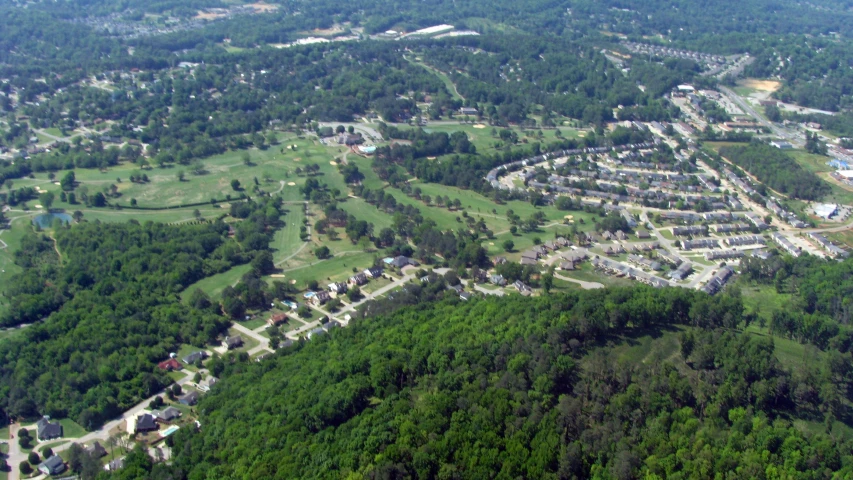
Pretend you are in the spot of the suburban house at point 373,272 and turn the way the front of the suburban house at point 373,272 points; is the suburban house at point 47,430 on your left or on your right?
on your right

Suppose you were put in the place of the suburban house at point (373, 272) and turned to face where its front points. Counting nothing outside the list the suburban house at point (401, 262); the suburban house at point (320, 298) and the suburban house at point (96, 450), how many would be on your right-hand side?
2

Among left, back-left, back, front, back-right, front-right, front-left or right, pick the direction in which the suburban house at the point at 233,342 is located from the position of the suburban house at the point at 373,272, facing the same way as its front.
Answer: right

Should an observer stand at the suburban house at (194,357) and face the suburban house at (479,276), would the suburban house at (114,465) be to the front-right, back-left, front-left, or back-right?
back-right

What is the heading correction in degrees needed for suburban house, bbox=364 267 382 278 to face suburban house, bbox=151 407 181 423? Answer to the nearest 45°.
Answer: approximately 90° to its right

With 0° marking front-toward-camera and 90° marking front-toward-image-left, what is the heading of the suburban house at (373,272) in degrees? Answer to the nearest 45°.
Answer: approximately 315°

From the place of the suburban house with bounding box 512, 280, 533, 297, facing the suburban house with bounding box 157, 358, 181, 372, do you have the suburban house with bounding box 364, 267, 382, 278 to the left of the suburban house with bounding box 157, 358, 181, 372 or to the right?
right

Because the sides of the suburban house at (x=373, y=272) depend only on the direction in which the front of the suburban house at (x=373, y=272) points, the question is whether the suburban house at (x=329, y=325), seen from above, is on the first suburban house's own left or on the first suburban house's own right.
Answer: on the first suburban house's own right

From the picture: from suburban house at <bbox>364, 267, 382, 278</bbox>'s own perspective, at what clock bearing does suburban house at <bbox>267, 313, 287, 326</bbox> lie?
suburban house at <bbox>267, 313, 287, 326</bbox> is roughly at 3 o'clock from suburban house at <bbox>364, 267, 382, 278</bbox>.

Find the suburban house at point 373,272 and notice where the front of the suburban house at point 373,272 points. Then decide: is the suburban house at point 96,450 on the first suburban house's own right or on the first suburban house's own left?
on the first suburban house's own right

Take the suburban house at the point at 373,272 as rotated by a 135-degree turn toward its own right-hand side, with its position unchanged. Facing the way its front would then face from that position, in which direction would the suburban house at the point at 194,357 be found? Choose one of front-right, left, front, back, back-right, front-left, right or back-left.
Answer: front-left

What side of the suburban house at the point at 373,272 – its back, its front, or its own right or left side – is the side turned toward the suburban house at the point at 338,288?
right
